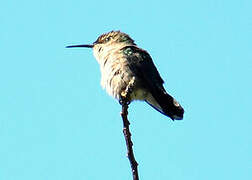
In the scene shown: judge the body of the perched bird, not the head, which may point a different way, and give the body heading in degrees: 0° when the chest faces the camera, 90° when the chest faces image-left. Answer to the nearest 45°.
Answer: approximately 90°
